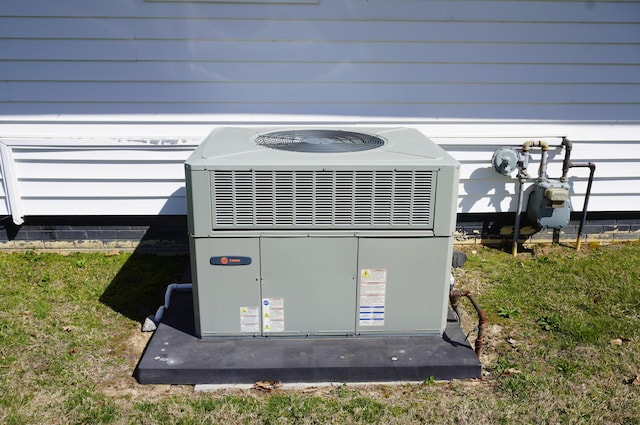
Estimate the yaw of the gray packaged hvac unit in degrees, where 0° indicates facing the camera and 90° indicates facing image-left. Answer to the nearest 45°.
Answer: approximately 0°

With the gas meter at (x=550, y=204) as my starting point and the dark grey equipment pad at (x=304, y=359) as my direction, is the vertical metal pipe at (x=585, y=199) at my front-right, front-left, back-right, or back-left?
back-left

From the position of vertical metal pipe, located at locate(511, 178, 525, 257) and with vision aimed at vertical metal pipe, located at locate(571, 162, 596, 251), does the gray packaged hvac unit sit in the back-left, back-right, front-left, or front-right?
back-right

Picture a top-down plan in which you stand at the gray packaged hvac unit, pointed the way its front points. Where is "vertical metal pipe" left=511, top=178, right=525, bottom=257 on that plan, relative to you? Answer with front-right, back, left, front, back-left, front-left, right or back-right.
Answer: back-left

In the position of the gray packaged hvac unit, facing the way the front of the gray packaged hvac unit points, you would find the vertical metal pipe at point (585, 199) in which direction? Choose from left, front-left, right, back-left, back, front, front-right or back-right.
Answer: back-left

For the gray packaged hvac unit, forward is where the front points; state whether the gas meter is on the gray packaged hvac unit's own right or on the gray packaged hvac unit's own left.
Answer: on the gray packaged hvac unit's own left
